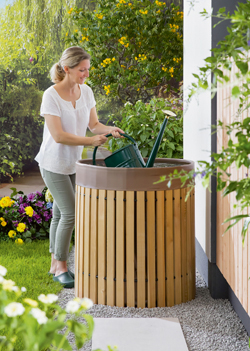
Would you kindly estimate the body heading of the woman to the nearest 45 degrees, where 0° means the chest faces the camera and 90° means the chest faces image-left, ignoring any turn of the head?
approximately 315°

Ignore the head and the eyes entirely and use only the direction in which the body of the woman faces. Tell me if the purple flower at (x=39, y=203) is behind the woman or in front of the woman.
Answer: behind

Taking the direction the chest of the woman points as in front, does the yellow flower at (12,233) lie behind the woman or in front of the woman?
behind

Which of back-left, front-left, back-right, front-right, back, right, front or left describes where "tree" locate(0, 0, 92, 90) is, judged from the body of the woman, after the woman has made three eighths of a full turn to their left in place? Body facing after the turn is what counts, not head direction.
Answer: front

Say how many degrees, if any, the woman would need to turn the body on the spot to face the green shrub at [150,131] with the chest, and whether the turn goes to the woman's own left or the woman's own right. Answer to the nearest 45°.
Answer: approximately 90° to the woman's own left
